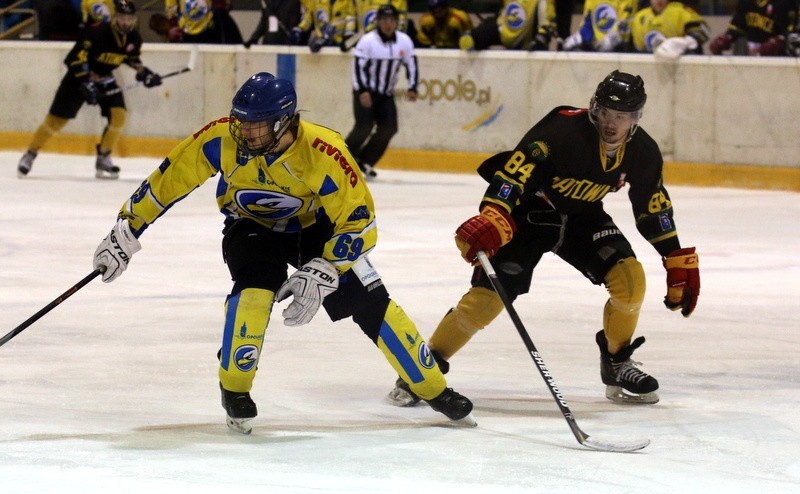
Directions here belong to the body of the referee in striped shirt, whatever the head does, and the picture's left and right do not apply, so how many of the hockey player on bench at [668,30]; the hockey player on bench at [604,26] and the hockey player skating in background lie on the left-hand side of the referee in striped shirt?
2

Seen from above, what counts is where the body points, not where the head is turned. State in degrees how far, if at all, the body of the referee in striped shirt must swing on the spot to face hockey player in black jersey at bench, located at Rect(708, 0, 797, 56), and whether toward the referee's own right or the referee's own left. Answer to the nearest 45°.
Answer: approximately 90° to the referee's own left

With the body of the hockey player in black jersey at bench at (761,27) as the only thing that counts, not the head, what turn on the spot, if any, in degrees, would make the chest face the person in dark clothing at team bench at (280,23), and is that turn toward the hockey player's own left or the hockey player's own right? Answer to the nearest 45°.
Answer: approximately 90° to the hockey player's own right

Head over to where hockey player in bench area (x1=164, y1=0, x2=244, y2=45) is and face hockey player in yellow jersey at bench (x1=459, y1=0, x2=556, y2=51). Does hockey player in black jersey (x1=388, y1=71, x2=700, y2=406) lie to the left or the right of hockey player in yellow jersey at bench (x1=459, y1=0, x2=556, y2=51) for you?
right

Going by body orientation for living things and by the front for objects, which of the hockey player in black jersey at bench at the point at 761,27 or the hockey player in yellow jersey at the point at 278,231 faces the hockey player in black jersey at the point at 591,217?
the hockey player in black jersey at bench

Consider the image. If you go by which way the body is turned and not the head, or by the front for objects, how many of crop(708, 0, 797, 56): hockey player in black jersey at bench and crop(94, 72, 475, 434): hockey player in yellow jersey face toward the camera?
2

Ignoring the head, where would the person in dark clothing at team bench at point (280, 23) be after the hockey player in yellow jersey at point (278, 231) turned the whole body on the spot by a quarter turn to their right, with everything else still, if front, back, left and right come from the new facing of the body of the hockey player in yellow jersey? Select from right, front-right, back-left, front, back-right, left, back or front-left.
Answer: right

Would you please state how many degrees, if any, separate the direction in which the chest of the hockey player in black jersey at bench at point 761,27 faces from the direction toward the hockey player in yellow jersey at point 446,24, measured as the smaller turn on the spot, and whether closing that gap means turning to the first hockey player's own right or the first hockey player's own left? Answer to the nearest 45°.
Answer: approximately 90° to the first hockey player's own right

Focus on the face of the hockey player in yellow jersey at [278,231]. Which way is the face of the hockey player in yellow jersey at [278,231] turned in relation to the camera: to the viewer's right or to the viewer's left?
to the viewer's left

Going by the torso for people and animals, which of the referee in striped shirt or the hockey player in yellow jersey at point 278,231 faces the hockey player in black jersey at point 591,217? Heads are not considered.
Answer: the referee in striped shirt

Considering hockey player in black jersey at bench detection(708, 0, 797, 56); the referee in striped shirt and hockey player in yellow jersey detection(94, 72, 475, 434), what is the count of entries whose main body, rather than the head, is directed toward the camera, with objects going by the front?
3

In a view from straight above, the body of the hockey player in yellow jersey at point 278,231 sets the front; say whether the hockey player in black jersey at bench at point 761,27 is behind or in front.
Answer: behind

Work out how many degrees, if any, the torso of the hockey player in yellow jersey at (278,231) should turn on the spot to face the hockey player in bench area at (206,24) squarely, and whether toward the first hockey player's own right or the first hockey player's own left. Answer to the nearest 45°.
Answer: approximately 180°

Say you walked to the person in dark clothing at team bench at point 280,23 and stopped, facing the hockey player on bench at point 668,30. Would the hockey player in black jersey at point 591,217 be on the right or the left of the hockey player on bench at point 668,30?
right
